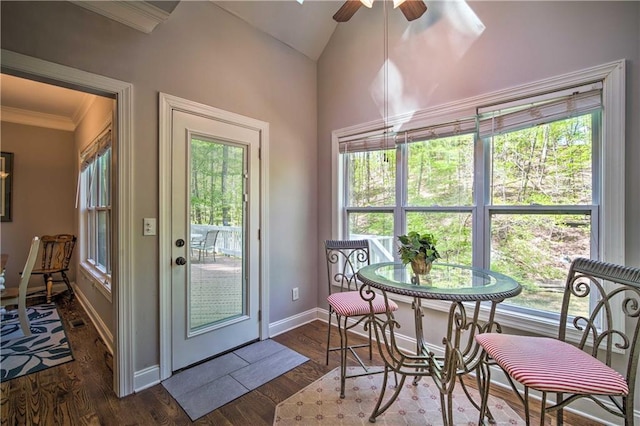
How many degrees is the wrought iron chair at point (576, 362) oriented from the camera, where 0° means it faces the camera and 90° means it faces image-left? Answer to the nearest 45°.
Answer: approximately 45°

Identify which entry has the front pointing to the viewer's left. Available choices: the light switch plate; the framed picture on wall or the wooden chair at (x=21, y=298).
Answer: the wooden chair

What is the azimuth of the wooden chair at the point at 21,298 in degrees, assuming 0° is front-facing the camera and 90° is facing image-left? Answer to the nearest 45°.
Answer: approximately 90°

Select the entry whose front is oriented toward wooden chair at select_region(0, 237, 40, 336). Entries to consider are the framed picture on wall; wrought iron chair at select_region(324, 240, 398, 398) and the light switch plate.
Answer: the framed picture on wall

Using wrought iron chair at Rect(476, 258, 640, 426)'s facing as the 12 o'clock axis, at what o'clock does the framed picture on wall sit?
The framed picture on wall is roughly at 1 o'clock from the wrought iron chair.

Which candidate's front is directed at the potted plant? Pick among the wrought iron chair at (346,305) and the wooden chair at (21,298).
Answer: the wrought iron chair

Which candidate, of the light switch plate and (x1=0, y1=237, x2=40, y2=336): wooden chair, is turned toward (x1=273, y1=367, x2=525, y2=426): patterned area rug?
the light switch plate

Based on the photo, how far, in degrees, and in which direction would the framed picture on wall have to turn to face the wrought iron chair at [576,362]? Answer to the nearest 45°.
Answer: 0° — it already faces it

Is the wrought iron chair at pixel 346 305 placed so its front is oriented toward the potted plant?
yes
